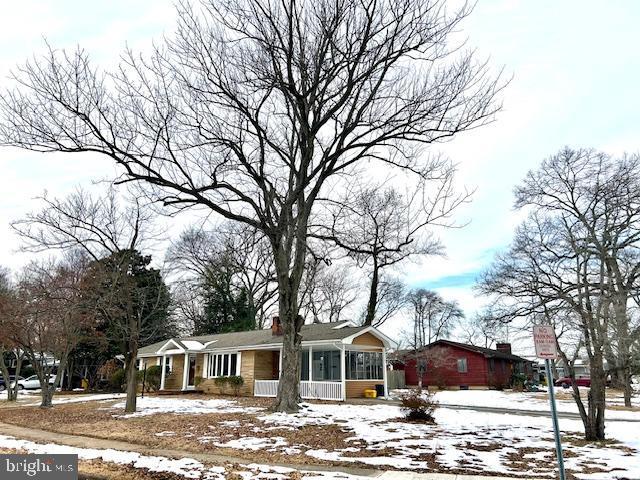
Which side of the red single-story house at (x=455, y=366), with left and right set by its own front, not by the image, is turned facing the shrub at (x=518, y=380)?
left

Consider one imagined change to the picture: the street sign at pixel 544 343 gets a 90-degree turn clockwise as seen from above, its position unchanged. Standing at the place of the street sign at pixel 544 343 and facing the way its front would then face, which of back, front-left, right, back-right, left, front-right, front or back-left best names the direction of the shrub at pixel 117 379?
front-right

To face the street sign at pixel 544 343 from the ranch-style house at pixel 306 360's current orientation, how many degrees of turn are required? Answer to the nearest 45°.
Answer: approximately 45° to its left

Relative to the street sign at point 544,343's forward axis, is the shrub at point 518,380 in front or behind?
behind

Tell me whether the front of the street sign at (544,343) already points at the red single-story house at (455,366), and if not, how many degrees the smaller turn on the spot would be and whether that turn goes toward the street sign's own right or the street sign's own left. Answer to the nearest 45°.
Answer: approximately 180°

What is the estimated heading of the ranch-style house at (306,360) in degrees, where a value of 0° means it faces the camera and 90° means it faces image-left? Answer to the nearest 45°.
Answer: approximately 45°

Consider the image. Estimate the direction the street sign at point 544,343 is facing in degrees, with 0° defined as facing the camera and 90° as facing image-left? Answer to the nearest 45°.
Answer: approximately 0°

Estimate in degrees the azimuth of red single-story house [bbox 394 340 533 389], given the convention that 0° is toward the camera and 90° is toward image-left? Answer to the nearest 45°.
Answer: approximately 315°
